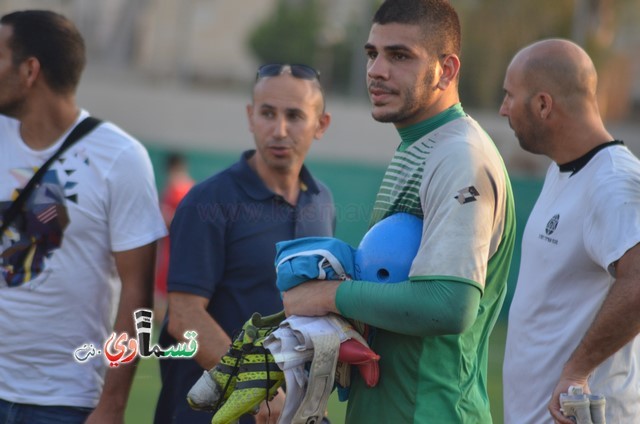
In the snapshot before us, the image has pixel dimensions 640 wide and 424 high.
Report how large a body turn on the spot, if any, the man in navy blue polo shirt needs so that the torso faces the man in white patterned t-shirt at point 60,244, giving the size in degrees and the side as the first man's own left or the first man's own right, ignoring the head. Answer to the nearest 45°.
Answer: approximately 135° to the first man's own right

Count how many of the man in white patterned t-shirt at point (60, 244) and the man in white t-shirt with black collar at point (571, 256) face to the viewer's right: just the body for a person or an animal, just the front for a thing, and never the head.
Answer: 0

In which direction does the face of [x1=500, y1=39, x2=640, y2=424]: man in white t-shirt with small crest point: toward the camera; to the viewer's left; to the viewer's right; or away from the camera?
to the viewer's left

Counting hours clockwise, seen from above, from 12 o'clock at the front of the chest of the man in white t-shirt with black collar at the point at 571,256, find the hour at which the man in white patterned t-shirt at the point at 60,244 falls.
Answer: the man in white patterned t-shirt at the point at 60,244 is roughly at 1 o'clock from the man in white t-shirt with black collar at the point at 571,256.

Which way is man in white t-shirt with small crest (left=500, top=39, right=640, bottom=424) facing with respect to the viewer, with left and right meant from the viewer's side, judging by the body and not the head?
facing the viewer and to the left of the viewer
